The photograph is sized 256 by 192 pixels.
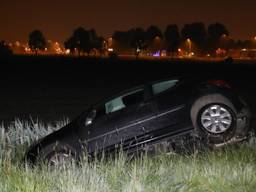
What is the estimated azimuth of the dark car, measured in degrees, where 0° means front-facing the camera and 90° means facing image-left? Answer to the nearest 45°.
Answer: approximately 90°
